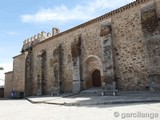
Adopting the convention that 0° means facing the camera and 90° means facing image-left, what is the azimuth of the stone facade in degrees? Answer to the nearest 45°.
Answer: approximately 45°
